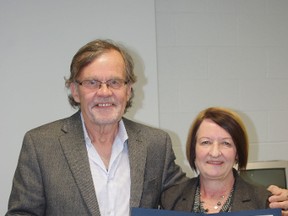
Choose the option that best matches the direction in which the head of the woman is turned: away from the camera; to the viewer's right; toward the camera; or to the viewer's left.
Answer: toward the camera

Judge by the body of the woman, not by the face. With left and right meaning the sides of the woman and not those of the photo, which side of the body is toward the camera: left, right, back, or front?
front

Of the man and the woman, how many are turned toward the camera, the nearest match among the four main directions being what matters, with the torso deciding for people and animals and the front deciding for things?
2

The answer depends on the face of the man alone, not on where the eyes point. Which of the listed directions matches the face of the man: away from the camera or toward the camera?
toward the camera

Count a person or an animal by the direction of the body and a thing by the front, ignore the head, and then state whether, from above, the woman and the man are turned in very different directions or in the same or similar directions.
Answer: same or similar directions
